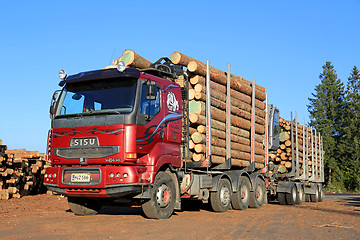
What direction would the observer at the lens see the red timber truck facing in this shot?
facing the viewer and to the left of the viewer
